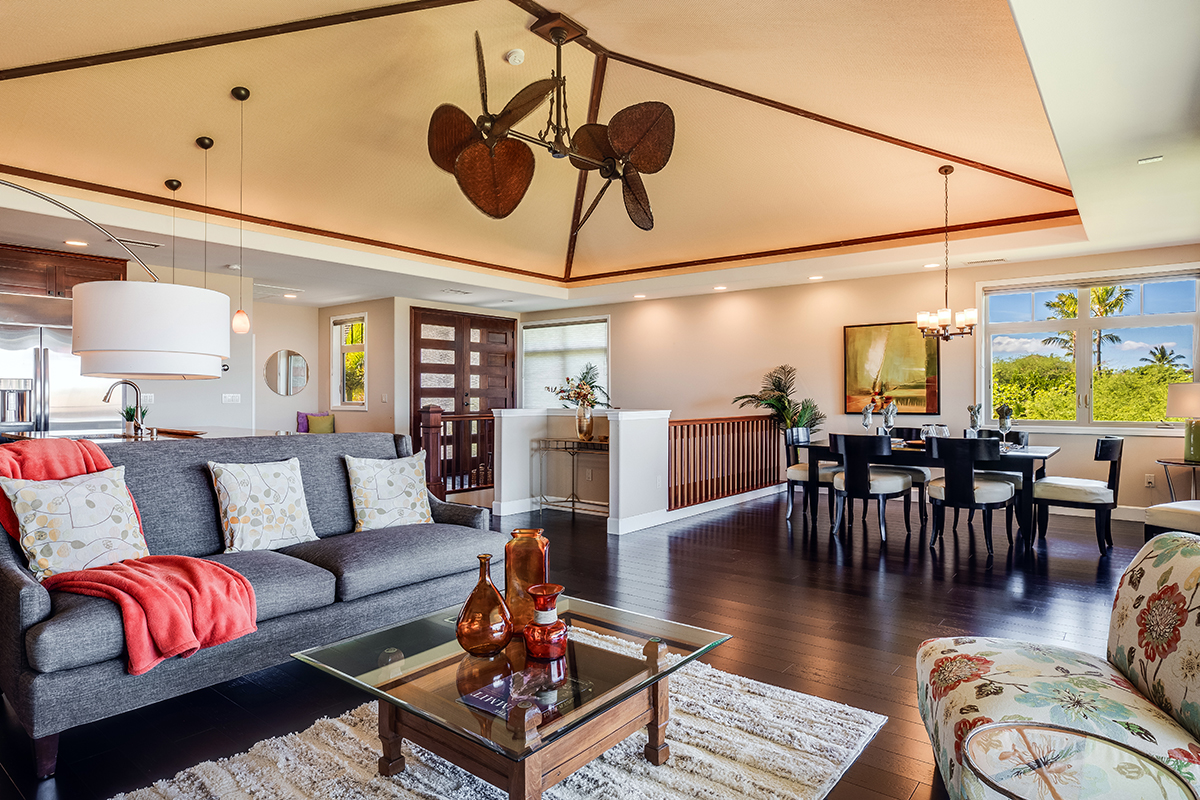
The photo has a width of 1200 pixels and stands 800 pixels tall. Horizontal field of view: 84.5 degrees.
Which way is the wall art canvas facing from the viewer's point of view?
toward the camera

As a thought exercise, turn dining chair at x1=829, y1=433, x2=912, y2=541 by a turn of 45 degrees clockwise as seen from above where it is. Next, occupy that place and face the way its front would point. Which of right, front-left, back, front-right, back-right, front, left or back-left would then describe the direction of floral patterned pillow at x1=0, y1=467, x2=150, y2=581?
back-right

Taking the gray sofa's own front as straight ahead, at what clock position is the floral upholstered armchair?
The floral upholstered armchair is roughly at 12 o'clock from the gray sofa.

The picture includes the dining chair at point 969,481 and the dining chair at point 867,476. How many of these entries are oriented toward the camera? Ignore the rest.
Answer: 0

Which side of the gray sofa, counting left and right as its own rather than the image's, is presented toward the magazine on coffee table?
front

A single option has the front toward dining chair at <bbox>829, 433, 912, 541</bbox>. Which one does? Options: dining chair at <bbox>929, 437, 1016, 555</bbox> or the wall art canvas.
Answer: the wall art canvas

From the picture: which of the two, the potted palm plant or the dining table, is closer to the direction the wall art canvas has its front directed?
the dining table

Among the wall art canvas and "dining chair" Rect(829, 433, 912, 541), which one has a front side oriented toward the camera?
the wall art canvas

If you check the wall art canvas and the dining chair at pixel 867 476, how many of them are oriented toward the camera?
1

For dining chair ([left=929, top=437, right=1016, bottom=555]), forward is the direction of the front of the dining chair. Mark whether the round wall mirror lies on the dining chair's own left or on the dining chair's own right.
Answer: on the dining chair's own left

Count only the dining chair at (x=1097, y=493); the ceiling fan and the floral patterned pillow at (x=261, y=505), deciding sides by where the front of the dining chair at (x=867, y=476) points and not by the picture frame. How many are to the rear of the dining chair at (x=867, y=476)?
2

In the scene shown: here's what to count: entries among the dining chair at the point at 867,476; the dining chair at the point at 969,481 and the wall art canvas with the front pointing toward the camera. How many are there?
1

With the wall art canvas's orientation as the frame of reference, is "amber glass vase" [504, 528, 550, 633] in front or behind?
in front

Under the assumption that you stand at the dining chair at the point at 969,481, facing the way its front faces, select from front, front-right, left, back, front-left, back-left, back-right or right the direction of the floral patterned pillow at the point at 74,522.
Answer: back

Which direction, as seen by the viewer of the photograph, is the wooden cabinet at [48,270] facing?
facing the viewer and to the right of the viewer

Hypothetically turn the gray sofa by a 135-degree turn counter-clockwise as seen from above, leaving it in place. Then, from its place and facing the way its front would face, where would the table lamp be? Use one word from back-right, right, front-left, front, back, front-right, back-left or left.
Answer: right
